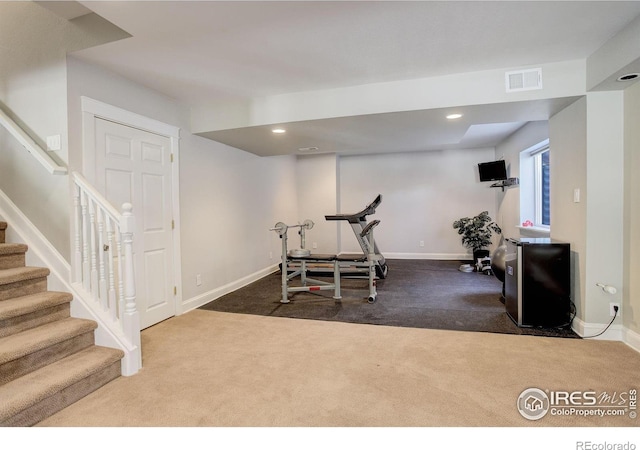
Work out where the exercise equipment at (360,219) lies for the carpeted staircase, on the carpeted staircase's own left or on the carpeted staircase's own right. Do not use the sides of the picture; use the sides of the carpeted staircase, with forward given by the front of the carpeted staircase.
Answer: on the carpeted staircase's own left

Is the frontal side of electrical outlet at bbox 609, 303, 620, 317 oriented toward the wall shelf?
no

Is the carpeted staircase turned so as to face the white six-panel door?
no

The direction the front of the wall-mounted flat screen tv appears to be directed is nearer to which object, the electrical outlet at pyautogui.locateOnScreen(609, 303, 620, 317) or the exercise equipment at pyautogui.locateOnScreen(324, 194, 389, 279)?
the exercise equipment

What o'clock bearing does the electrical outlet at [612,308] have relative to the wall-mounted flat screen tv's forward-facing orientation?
The electrical outlet is roughly at 10 o'clock from the wall-mounted flat screen tv.

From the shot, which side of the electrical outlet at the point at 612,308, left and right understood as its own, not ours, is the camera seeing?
front

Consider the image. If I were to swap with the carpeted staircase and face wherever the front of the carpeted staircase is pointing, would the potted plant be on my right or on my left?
on my left
